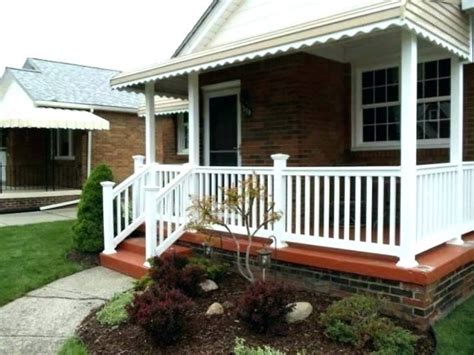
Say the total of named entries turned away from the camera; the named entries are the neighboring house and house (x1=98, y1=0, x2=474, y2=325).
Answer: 0

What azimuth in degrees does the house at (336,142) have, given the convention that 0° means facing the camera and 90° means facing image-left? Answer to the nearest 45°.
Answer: approximately 45°

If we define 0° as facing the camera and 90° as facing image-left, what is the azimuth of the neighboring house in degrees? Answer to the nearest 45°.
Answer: approximately 45°

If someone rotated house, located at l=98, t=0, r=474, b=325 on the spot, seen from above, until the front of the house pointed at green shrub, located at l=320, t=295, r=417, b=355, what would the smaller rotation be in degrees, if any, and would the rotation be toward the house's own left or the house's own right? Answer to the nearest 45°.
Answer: approximately 45° to the house's own left

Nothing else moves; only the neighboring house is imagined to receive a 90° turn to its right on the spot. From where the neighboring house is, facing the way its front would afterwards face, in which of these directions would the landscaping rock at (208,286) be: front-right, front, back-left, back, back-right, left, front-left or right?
back-left

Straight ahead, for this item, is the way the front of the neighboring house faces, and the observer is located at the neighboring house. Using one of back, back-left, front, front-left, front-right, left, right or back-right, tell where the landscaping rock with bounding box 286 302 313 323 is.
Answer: front-left

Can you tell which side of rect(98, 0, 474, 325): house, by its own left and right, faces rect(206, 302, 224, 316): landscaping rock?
front

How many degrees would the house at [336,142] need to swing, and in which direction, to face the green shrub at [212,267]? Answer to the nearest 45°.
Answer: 0° — it already faces it

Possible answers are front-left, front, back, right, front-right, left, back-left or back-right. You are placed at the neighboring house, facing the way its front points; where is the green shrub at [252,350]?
front-left

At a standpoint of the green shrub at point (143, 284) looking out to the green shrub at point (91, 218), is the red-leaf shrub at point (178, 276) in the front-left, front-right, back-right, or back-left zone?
back-right

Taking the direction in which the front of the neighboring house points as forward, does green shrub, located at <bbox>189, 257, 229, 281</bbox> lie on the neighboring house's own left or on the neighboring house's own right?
on the neighboring house's own left
